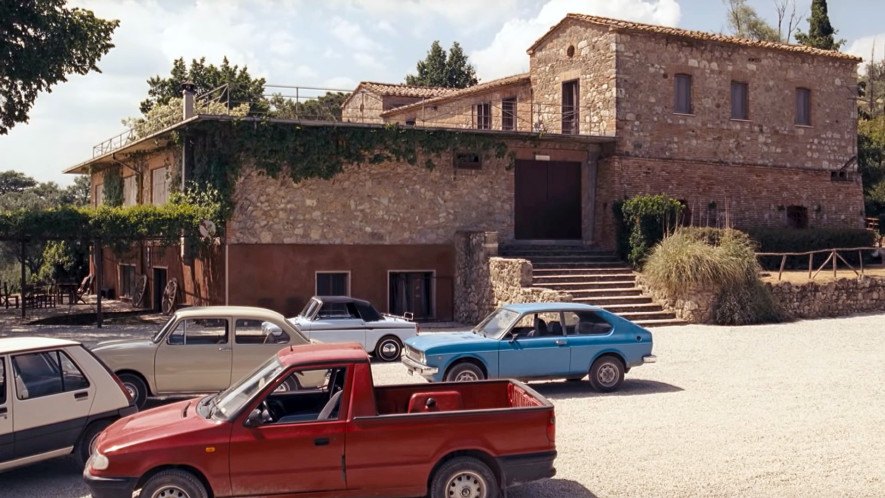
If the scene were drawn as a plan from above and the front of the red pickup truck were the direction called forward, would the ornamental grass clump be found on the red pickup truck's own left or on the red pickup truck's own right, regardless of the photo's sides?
on the red pickup truck's own right

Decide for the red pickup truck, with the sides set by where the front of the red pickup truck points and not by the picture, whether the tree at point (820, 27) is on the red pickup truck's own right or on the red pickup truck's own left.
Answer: on the red pickup truck's own right

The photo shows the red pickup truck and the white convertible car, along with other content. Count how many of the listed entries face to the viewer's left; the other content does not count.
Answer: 2

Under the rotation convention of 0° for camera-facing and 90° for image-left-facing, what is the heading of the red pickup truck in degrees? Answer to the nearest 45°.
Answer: approximately 90°

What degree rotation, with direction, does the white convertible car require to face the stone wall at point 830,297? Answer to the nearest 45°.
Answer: approximately 180°

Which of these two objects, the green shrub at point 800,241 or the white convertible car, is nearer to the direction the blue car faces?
the white convertible car

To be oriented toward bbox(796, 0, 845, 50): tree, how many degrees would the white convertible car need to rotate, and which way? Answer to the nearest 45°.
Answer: approximately 135° to its right

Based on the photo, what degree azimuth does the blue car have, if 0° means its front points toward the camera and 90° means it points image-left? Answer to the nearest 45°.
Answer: approximately 90°

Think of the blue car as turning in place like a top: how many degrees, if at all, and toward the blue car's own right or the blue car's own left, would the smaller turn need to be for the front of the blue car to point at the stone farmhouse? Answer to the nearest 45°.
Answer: approximately 90° to the blue car's own right
